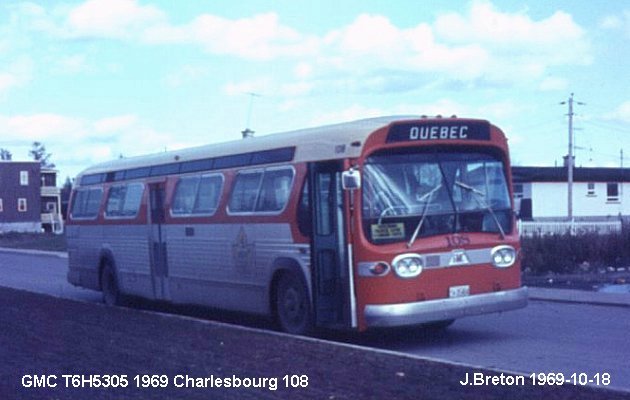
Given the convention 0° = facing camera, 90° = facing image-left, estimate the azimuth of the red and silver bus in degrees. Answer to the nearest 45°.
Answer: approximately 315°

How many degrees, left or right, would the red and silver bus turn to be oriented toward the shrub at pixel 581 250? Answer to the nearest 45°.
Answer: approximately 90° to its left
